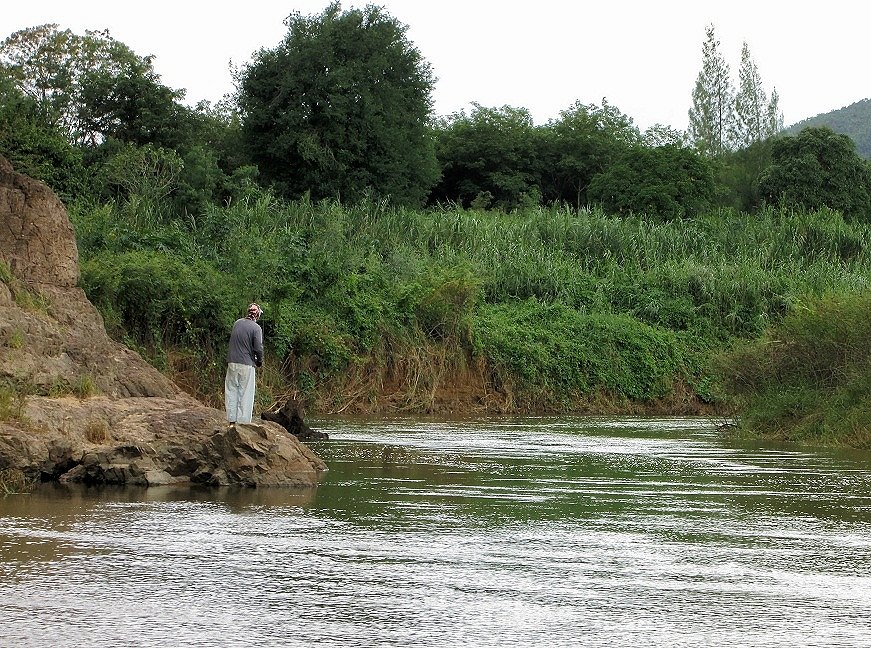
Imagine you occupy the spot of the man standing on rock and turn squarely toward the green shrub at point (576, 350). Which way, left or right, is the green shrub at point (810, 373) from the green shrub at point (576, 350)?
right

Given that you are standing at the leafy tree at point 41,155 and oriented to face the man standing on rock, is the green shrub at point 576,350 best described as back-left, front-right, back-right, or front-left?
front-left

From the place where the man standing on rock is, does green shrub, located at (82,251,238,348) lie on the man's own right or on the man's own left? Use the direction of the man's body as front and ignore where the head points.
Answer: on the man's own left

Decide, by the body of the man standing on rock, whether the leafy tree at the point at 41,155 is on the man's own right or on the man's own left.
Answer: on the man's own left

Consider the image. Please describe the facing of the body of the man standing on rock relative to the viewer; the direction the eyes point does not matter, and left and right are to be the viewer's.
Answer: facing away from the viewer and to the right of the viewer

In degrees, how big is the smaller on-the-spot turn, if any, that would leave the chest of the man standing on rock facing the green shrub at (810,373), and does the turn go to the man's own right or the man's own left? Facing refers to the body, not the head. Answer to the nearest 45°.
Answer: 0° — they already face it

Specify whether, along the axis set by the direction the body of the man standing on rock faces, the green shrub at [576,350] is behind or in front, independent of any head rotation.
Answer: in front

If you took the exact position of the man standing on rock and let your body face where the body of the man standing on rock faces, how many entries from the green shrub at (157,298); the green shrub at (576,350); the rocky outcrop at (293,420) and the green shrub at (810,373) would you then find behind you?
0

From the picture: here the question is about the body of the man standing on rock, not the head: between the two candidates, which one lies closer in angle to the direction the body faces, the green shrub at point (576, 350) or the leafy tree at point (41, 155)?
the green shrub

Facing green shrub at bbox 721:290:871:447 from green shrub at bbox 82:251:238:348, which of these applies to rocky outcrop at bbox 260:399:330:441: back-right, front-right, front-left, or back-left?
front-right

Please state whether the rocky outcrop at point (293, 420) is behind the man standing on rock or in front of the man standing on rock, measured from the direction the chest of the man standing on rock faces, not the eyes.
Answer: in front
